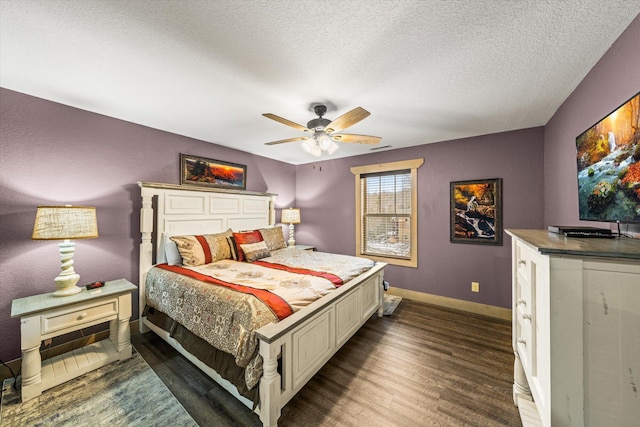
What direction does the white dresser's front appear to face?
to the viewer's left

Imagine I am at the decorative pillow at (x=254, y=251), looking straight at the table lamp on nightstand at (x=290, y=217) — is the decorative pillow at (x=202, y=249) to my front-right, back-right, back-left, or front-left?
back-left

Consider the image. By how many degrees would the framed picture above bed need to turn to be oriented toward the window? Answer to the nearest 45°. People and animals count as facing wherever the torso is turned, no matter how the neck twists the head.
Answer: approximately 45° to its left

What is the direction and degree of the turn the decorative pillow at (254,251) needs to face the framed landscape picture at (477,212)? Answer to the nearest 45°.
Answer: approximately 45° to its left

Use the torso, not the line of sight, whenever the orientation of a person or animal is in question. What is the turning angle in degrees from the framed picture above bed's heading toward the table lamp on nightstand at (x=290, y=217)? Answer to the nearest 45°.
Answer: approximately 45° to its left

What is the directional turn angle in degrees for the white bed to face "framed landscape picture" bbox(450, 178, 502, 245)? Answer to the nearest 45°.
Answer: approximately 45° to its left

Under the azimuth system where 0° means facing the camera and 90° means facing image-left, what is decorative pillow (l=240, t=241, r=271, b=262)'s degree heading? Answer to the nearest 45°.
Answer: approximately 315°

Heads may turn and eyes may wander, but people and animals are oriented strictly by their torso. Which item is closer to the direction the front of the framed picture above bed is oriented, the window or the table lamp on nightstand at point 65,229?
the window

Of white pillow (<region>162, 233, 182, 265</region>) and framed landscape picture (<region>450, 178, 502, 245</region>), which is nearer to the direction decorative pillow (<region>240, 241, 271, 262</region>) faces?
the framed landscape picture
